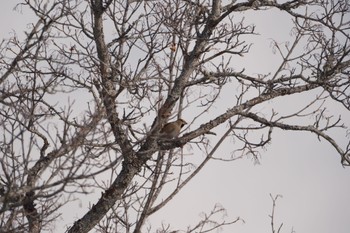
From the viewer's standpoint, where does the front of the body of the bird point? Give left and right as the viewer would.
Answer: facing to the right of the viewer
